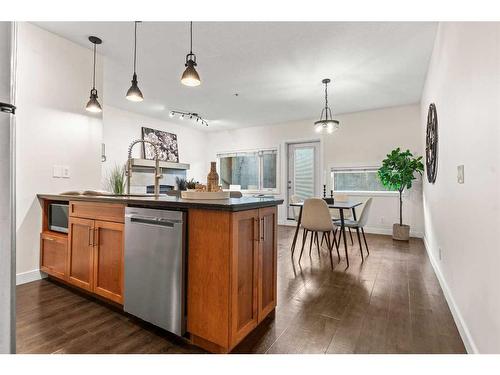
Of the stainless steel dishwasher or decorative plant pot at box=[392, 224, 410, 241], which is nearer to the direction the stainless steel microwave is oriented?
the stainless steel dishwasher

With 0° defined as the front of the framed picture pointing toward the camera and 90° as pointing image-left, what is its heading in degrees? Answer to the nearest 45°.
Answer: approximately 315°

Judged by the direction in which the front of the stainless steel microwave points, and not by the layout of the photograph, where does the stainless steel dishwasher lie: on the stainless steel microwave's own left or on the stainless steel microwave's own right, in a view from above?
on the stainless steel microwave's own left

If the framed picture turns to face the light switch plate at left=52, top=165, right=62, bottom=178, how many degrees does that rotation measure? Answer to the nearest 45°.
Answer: approximately 45° to its right

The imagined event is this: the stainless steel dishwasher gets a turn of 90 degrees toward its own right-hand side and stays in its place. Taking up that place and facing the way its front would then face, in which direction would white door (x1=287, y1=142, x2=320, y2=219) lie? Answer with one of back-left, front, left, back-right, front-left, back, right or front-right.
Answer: right

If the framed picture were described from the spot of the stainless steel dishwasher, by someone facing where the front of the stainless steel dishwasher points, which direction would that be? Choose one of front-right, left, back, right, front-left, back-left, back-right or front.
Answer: back-right
